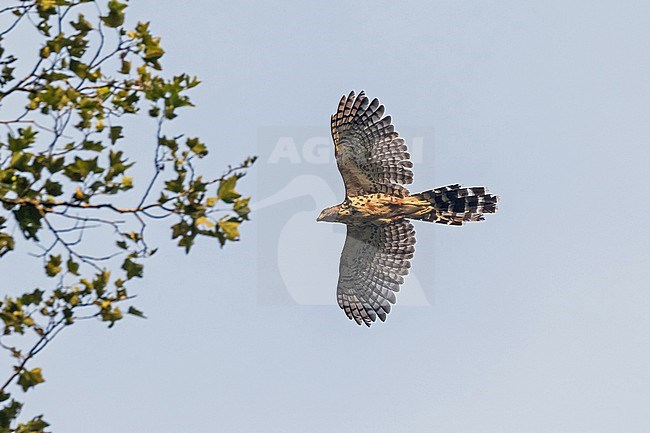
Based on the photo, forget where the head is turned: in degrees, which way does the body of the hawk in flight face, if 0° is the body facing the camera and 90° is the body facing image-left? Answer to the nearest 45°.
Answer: approximately 90°
